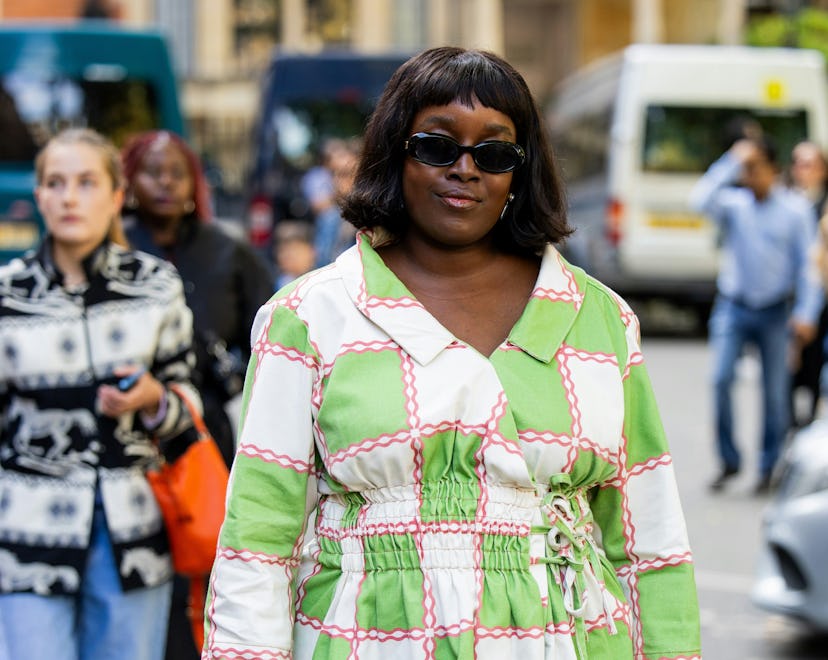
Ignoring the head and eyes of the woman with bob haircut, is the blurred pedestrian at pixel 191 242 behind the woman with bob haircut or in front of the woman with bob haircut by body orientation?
behind

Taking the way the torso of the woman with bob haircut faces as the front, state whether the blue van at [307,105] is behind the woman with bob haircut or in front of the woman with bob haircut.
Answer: behind

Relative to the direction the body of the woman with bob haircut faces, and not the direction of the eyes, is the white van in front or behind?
behind

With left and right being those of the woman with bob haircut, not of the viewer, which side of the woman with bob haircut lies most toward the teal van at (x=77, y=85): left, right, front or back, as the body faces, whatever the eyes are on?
back

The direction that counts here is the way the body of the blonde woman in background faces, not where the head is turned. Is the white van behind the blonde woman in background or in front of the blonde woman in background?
behind
